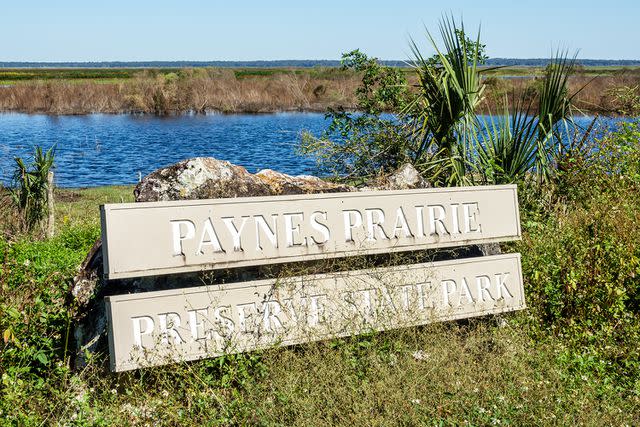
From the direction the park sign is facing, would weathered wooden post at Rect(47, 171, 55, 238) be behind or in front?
behind

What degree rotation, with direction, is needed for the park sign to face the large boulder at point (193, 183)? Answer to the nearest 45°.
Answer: approximately 180°

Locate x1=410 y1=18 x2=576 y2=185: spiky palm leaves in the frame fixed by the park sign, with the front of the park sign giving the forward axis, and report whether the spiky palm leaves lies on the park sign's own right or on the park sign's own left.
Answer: on the park sign's own left

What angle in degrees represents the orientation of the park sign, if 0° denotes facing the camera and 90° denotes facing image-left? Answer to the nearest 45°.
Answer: approximately 315°

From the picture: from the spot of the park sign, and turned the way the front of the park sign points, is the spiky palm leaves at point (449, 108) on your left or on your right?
on your left
